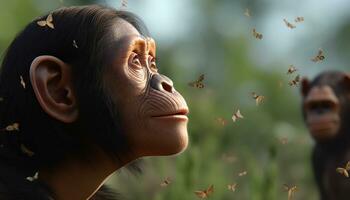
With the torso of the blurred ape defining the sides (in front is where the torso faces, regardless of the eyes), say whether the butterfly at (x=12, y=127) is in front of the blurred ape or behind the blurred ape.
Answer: in front

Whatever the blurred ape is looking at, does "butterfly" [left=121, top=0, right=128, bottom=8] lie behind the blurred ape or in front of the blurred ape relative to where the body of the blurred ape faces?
in front

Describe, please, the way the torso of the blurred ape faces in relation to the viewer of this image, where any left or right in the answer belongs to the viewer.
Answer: facing the viewer and to the left of the viewer
